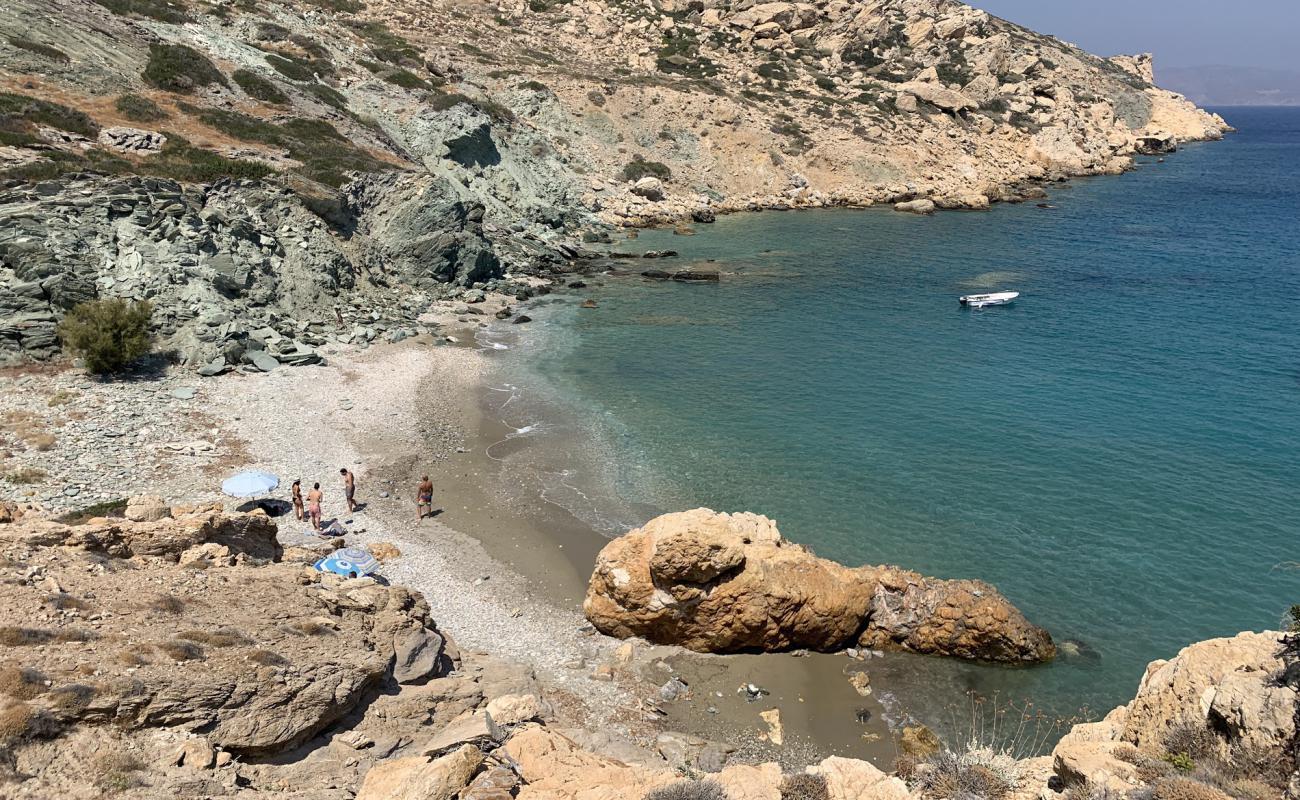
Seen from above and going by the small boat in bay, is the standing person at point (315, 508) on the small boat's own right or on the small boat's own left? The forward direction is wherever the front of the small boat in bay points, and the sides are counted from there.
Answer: on the small boat's own right

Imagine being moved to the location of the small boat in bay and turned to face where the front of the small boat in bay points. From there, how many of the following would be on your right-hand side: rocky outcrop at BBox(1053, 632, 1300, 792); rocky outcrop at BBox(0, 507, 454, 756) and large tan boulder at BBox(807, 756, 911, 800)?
3

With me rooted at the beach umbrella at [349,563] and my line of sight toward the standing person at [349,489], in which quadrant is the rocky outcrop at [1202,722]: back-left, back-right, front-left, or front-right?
back-right

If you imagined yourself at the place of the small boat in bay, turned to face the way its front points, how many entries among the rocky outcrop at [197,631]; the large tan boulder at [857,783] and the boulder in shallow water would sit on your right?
3

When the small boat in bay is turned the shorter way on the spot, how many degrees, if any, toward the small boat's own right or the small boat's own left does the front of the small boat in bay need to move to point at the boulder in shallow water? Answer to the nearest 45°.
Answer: approximately 90° to the small boat's own right

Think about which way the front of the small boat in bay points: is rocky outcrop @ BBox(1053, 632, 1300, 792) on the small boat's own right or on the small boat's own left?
on the small boat's own right

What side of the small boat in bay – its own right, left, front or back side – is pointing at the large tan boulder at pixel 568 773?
right

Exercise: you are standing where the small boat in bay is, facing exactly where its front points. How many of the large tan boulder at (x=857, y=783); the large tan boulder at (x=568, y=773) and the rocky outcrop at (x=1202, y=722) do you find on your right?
3

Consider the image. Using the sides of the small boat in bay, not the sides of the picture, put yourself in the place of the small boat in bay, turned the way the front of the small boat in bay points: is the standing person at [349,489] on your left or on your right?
on your right

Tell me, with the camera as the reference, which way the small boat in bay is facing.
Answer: facing to the right of the viewer

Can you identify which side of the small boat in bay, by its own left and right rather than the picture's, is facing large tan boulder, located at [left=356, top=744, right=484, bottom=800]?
right

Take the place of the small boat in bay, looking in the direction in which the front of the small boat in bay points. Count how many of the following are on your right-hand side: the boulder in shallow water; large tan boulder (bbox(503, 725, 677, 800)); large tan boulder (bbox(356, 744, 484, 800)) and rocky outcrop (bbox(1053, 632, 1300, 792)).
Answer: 4

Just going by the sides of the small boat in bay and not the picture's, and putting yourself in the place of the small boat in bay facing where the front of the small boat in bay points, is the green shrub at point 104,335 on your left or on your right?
on your right
